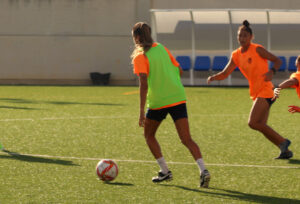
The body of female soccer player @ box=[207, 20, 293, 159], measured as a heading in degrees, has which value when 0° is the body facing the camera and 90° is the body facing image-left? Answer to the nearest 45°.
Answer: approximately 45°

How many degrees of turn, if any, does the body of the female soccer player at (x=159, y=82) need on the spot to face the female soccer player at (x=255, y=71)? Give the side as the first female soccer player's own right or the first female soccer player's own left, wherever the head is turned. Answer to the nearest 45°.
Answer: approximately 90° to the first female soccer player's own right

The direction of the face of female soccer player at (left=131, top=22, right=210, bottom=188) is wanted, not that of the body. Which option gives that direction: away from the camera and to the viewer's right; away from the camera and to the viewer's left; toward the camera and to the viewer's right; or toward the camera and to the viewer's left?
away from the camera and to the viewer's left

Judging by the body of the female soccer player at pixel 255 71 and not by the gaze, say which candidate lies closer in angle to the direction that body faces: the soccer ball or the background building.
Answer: the soccer ball

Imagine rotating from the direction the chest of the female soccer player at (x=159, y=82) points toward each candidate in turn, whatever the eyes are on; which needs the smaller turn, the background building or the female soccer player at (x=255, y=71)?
the background building

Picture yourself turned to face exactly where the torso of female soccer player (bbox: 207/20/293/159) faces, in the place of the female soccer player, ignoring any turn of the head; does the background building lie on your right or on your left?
on your right

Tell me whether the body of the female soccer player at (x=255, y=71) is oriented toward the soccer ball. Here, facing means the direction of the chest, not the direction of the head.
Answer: yes

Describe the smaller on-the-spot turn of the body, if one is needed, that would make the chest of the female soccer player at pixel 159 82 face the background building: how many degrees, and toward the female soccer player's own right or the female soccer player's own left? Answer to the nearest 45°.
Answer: approximately 45° to the female soccer player's own right

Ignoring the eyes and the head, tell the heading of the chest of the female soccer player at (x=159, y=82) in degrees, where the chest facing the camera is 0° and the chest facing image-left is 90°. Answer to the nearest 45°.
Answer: approximately 135°
